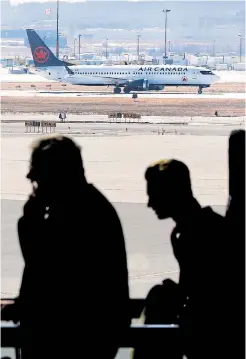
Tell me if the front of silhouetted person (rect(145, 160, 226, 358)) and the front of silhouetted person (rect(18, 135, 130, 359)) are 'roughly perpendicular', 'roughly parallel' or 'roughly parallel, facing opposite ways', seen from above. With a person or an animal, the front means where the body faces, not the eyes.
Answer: roughly parallel

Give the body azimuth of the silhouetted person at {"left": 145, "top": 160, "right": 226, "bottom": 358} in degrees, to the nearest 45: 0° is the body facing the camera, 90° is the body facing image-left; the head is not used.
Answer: approximately 90°

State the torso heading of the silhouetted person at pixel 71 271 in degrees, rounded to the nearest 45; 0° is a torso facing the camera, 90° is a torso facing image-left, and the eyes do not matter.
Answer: approximately 90°

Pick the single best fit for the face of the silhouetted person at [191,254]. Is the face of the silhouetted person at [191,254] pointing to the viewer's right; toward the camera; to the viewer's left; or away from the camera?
to the viewer's left

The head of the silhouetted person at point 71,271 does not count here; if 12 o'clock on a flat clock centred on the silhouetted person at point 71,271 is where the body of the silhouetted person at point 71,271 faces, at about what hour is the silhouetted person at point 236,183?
the silhouetted person at point 236,183 is roughly at 5 o'clock from the silhouetted person at point 71,271.

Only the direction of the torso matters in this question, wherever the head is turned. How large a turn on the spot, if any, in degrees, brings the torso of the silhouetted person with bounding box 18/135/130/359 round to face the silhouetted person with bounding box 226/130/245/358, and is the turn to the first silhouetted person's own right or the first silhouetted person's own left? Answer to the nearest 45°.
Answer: approximately 180°

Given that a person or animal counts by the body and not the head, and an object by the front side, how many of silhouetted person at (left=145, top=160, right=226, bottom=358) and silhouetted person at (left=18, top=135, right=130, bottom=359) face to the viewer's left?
2
